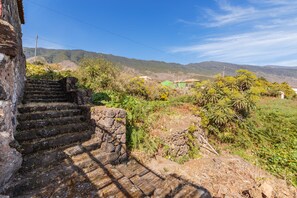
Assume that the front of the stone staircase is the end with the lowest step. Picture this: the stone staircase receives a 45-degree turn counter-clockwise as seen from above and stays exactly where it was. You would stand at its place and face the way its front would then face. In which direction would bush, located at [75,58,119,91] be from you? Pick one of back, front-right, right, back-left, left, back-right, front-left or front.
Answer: back-left

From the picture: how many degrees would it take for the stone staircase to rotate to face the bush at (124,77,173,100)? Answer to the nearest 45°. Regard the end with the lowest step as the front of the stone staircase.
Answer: approximately 180°

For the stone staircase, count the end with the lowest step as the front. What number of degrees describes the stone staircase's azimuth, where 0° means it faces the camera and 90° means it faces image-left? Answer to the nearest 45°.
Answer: approximately 0°

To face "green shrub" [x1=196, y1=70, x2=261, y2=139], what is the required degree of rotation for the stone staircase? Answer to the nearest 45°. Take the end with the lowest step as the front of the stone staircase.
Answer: approximately 135° to its left
